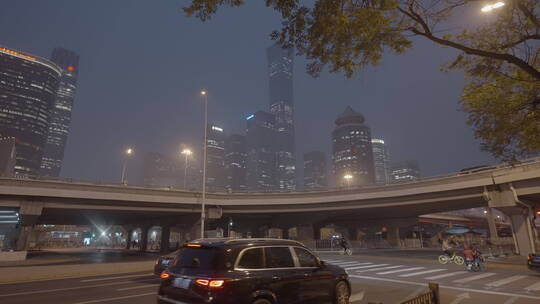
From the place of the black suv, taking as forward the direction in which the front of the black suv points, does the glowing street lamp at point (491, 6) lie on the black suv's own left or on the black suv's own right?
on the black suv's own right

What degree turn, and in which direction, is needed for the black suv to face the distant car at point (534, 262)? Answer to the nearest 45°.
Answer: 0° — it already faces it

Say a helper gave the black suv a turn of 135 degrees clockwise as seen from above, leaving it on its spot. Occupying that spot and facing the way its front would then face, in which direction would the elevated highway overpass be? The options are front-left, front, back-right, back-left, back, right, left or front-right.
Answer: back

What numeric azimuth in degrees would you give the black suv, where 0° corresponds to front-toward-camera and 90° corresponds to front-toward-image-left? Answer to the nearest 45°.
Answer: approximately 225°

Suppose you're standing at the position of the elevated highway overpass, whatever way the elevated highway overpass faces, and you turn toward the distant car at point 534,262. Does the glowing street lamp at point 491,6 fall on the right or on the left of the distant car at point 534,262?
right
